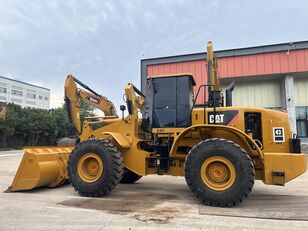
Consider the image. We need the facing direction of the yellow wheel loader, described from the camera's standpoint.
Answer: facing to the left of the viewer
